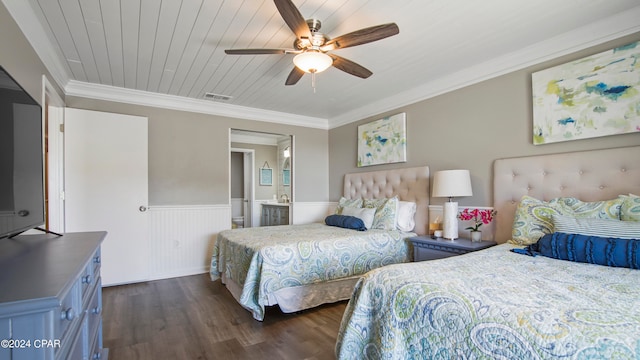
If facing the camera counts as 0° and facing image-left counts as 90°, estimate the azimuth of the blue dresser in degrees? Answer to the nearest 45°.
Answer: approximately 270°

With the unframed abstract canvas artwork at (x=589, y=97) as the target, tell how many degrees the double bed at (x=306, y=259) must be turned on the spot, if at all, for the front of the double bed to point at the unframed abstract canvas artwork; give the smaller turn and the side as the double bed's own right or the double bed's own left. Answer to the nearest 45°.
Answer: approximately 135° to the double bed's own left

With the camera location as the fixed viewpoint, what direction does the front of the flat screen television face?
facing to the right of the viewer

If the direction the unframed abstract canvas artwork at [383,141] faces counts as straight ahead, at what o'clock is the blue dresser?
The blue dresser is roughly at 11 o'clock from the unframed abstract canvas artwork.

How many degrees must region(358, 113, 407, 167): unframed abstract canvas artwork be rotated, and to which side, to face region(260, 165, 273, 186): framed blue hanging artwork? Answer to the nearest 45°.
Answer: approximately 90° to its right

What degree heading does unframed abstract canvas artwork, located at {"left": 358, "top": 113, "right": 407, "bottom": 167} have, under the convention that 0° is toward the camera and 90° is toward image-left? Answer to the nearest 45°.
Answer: approximately 45°

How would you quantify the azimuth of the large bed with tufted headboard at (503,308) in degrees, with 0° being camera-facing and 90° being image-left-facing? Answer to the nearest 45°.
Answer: approximately 45°

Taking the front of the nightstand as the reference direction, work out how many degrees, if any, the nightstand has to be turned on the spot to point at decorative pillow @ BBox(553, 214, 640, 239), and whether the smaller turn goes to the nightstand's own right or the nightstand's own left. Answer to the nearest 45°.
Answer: approximately 90° to the nightstand's own left

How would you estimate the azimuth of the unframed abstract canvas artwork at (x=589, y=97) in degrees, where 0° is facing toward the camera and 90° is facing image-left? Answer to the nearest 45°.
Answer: approximately 45°

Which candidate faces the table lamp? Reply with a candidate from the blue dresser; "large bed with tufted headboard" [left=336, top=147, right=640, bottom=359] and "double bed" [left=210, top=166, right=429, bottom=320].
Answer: the blue dresser

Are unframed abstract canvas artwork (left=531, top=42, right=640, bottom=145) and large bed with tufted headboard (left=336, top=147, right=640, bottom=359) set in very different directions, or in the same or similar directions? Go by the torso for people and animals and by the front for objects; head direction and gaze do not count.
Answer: same or similar directions

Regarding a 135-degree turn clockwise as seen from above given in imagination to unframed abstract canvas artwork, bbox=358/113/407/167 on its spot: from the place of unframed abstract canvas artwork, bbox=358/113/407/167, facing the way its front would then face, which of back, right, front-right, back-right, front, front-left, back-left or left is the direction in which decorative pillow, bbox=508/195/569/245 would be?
back-right
